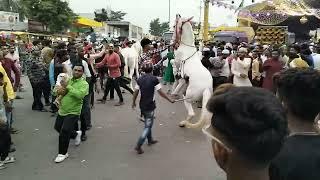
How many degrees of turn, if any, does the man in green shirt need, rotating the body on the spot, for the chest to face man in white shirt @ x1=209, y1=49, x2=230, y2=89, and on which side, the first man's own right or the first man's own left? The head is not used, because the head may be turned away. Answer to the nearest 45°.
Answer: approximately 180°

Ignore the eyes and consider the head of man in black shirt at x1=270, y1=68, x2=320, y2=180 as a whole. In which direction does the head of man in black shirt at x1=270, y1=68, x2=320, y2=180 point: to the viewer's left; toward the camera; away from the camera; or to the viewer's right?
away from the camera

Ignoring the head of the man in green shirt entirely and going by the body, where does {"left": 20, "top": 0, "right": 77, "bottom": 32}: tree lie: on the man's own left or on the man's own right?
on the man's own right

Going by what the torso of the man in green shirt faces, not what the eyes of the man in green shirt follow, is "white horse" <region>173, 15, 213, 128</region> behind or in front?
behind

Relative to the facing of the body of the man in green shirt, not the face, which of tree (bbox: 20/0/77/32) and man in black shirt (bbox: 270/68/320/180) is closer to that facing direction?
the man in black shirt

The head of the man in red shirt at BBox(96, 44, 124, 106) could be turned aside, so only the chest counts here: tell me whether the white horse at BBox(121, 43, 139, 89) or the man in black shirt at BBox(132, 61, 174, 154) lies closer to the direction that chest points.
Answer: the man in black shirt

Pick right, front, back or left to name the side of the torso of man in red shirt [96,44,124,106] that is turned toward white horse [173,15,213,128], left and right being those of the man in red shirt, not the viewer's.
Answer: left

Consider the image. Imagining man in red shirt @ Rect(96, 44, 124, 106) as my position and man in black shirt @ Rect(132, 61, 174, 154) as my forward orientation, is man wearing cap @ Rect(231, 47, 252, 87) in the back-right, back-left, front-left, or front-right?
front-left

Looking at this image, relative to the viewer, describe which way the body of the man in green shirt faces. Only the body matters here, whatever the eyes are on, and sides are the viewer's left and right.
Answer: facing the viewer and to the left of the viewer

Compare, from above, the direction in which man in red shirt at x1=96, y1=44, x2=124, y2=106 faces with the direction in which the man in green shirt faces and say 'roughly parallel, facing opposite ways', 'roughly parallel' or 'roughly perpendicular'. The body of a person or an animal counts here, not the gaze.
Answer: roughly parallel

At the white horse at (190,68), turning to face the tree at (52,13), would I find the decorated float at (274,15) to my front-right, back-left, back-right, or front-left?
front-right

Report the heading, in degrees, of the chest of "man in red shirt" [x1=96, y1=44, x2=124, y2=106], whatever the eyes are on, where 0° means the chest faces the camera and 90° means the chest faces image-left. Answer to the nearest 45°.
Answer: approximately 45°

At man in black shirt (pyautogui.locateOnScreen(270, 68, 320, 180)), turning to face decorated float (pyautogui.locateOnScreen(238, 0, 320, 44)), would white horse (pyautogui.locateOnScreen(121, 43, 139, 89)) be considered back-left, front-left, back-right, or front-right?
front-left
